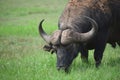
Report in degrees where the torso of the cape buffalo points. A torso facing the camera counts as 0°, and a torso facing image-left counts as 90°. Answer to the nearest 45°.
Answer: approximately 45°
